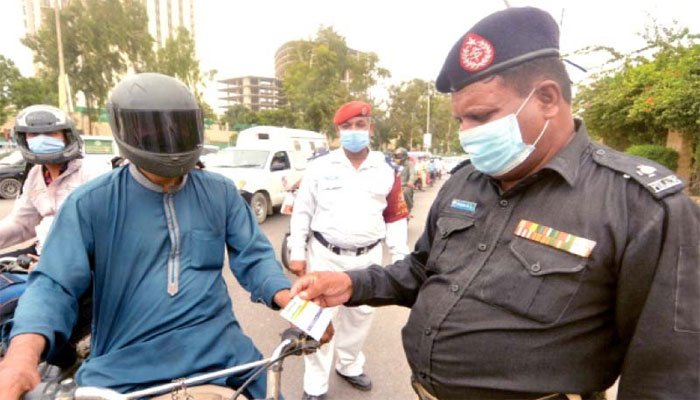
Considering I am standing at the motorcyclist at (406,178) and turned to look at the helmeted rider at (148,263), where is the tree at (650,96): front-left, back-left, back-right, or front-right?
back-left

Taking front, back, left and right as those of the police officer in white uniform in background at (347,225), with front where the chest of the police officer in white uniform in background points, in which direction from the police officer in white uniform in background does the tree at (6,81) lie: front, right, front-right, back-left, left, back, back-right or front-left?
back-right

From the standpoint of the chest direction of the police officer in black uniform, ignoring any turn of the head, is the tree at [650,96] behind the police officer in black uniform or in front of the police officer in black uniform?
behind

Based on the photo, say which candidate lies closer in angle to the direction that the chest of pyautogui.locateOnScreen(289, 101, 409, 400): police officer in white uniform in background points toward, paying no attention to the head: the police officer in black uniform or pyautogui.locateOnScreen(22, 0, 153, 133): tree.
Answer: the police officer in black uniform

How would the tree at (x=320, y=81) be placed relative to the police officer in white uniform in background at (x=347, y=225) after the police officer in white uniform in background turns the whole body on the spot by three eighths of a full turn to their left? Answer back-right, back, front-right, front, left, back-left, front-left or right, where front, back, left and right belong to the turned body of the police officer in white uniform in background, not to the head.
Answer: front-left

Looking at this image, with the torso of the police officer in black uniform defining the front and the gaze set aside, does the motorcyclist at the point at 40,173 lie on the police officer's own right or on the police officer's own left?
on the police officer's own right

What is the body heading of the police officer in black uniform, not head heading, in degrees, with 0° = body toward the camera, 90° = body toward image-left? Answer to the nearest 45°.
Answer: approximately 45°

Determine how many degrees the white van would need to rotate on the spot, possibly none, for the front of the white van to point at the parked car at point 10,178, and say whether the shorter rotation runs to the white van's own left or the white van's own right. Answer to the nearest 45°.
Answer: approximately 90° to the white van's own right

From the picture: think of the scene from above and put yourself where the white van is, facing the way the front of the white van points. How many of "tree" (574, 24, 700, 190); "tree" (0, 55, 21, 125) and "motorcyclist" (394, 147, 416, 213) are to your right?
1

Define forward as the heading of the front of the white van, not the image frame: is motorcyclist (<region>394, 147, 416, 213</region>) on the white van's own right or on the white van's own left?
on the white van's own left

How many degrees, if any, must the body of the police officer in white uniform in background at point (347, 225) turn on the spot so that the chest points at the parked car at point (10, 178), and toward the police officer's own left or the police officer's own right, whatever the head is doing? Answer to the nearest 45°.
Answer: approximately 135° to the police officer's own right

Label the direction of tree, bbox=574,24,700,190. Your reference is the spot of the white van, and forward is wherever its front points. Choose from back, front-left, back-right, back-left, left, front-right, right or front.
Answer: back-left

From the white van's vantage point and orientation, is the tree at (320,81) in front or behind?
behind
